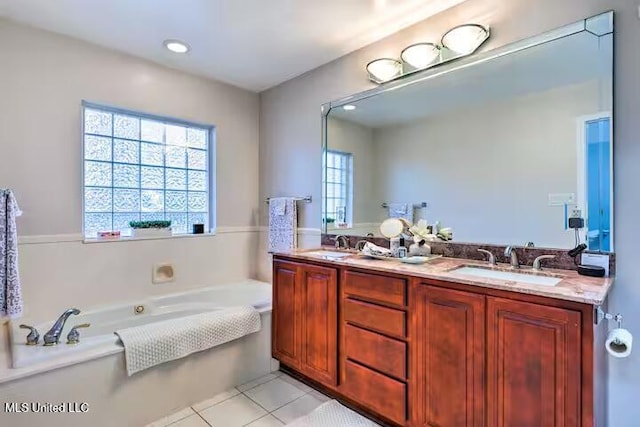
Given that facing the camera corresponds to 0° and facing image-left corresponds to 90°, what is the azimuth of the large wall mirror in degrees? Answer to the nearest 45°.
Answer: approximately 45°

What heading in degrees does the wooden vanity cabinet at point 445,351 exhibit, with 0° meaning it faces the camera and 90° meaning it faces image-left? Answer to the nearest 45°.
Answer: approximately 45°

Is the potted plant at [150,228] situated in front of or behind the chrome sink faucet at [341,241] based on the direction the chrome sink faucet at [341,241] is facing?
in front

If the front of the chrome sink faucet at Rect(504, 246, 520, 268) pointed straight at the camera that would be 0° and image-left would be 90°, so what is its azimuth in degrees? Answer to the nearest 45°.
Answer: approximately 45°

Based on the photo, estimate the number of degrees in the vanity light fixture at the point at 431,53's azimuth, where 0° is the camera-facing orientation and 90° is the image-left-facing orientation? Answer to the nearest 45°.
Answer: approximately 45°

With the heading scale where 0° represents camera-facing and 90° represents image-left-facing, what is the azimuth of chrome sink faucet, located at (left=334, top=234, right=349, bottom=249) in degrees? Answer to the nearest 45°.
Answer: approximately 45°

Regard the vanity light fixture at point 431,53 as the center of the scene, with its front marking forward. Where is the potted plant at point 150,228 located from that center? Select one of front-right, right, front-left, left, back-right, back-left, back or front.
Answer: front-right

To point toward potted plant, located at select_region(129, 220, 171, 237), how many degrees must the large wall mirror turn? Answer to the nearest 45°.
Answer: approximately 45° to its right
